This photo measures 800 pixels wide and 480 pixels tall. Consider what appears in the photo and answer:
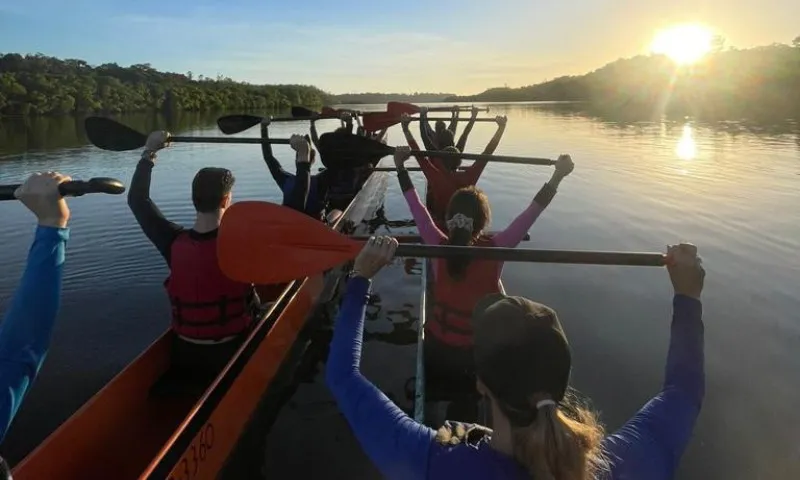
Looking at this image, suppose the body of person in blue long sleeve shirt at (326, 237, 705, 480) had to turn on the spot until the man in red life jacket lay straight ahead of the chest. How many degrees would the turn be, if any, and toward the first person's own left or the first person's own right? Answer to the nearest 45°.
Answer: approximately 45° to the first person's own left

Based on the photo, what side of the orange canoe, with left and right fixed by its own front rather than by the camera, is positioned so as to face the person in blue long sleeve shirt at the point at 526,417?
right

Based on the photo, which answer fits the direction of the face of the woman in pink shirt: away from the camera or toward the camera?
away from the camera

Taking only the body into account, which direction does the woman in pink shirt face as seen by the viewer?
away from the camera

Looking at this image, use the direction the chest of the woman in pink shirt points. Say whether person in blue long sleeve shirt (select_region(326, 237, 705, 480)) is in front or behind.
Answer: behind

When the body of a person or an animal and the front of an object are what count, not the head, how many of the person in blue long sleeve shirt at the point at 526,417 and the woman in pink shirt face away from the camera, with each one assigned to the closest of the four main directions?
2

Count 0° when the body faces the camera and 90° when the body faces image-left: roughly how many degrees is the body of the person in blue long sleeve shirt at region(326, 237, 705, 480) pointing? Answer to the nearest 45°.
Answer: approximately 180°

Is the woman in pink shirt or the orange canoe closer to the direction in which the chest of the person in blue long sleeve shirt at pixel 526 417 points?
the woman in pink shirt

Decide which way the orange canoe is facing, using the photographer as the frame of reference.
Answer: facing away from the viewer and to the right of the viewer
